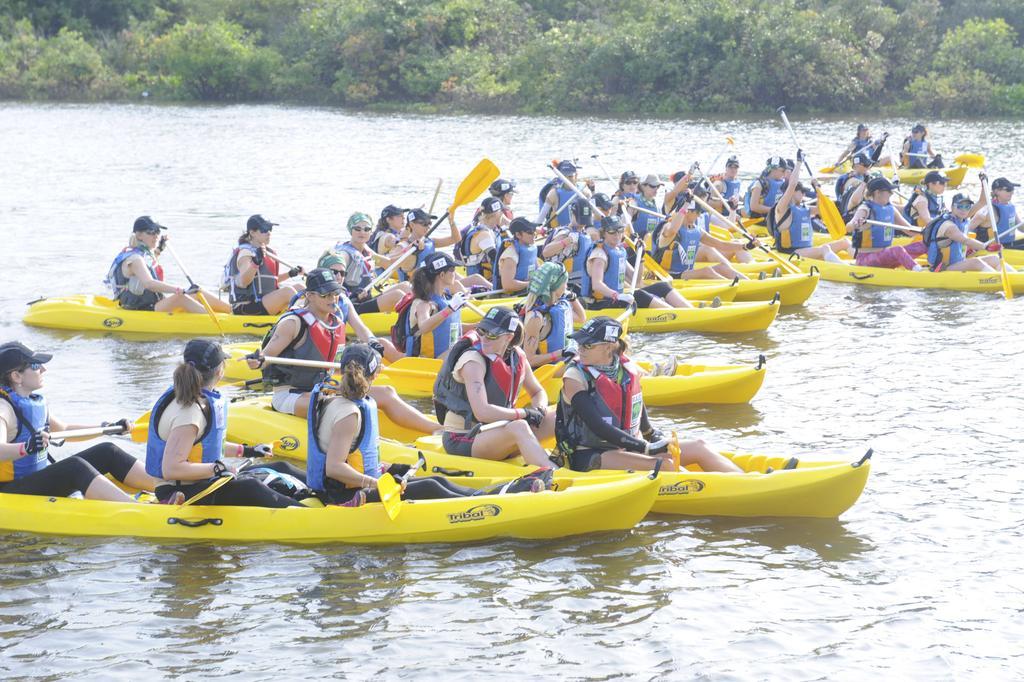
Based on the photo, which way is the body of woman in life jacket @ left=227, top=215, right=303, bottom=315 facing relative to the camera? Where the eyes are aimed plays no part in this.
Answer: to the viewer's right

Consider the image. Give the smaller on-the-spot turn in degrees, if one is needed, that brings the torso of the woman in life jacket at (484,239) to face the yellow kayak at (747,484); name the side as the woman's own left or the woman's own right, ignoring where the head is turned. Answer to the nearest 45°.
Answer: approximately 90° to the woman's own right

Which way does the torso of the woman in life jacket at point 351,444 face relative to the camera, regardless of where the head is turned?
to the viewer's right

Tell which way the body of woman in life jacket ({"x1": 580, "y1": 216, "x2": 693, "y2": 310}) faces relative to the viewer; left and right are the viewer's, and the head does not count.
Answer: facing the viewer and to the right of the viewer

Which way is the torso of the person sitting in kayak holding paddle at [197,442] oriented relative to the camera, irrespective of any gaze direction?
to the viewer's right

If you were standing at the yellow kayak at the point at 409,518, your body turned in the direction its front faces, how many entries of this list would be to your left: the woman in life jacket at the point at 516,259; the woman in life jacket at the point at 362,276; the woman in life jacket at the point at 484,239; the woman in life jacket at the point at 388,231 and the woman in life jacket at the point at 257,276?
5

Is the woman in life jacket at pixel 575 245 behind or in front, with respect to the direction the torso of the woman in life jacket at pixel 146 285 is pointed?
in front

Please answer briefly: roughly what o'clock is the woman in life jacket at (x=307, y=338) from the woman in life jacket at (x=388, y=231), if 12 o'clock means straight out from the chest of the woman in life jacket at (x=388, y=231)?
the woman in life jacket at (x=307, y=338) is roughly at 3 o'clock from the woman in life jacket at (x=388, y=231).

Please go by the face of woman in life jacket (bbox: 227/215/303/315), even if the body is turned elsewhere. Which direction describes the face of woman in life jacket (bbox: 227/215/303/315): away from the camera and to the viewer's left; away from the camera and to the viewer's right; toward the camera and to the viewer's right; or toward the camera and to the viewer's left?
toward the camera and to the viewer's right

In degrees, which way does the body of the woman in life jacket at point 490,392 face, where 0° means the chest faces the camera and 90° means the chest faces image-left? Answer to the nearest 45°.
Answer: approximately 315°

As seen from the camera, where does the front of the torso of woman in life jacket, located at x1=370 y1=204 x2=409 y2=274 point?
to the viewer's right

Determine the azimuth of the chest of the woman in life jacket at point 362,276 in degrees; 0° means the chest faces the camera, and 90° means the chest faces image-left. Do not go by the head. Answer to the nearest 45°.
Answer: approximately 315°
